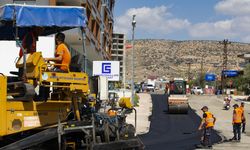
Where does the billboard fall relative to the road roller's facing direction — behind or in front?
in front

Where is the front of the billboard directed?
toward the camera

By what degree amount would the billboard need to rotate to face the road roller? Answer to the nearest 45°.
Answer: approximately 135° to its left

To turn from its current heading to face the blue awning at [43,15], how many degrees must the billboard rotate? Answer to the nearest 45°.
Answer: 0° — it already faces it

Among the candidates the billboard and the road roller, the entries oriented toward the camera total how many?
2

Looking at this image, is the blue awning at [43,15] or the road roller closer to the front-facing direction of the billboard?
the blue awning

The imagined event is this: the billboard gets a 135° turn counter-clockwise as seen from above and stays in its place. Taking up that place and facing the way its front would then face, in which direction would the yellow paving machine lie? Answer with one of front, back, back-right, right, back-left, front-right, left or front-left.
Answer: back-right

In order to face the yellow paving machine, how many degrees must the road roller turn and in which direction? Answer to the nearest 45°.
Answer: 0° — it already faces it
